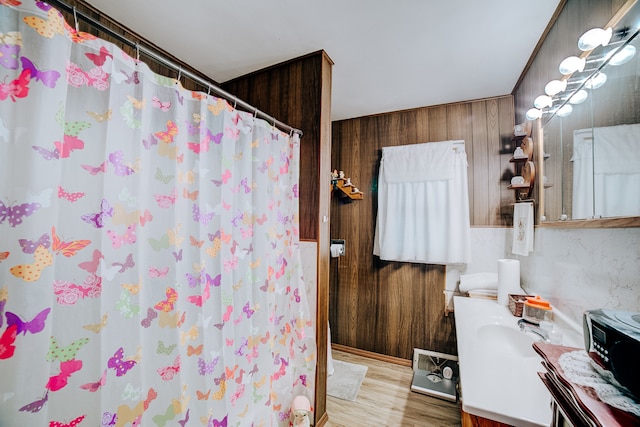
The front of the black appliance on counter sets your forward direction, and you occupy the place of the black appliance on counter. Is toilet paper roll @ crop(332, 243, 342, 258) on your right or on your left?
on your right

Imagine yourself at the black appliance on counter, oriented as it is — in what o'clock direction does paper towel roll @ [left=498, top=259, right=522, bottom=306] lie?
The paper towel roll is roughly at 4 o'clock from the black appliance on counter.

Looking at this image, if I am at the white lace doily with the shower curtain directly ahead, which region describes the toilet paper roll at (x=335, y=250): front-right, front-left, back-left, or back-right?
front-right

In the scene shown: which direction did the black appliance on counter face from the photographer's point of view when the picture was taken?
facing the viewer and to the left of the viewer

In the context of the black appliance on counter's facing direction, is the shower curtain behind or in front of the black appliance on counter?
in front

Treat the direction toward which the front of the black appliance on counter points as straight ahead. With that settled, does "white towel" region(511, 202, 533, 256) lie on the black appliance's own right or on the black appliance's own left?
on the black appliance's own right

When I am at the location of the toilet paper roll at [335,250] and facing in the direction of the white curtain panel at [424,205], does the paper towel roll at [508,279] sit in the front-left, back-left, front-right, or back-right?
front-right

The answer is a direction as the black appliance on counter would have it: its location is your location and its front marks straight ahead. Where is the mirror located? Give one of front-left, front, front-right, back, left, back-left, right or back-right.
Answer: back-right

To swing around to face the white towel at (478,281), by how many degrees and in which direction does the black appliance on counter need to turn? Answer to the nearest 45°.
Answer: approximately 90° to its right

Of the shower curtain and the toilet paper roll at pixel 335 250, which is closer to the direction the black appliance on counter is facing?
the shower curtain

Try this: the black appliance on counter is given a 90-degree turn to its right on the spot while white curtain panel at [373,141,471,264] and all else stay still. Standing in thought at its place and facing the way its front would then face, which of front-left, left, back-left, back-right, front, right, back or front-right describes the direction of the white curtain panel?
front

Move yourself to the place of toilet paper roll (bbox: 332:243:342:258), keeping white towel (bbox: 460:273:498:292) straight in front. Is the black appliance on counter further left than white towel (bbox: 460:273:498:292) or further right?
right
